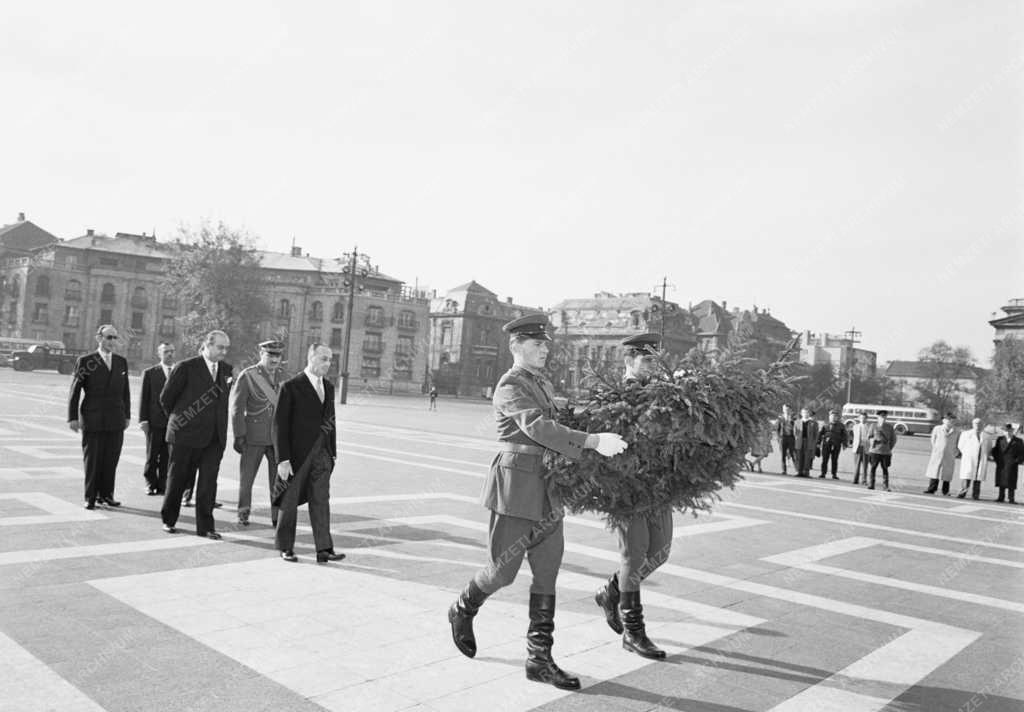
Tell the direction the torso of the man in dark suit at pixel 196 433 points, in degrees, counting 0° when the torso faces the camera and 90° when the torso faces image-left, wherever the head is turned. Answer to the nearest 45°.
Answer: approximately 315°

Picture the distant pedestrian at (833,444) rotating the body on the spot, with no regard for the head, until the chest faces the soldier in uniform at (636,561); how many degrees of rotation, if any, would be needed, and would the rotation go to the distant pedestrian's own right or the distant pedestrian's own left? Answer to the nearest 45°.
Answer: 0° — they already face them

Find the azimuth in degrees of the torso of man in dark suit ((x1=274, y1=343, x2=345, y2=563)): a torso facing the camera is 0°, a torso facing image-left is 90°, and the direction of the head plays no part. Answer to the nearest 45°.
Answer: approximately 315°

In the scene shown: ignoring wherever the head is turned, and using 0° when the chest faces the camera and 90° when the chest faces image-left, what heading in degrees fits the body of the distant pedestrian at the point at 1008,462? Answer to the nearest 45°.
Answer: approximately 0°

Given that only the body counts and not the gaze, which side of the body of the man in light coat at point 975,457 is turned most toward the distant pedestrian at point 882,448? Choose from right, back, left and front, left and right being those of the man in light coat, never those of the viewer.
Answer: right

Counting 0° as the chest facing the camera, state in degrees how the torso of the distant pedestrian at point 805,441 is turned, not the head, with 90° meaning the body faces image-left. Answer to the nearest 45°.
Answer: approximately 0°
